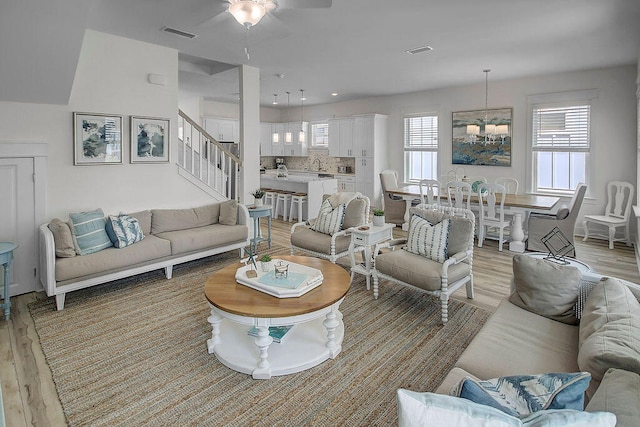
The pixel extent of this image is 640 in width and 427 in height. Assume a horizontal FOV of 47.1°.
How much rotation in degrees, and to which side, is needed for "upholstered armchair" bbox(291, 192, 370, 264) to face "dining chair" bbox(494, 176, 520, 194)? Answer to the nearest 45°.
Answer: approximately 180°

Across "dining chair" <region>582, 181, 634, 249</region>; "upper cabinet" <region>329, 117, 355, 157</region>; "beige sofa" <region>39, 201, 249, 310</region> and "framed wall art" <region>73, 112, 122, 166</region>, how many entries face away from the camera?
0

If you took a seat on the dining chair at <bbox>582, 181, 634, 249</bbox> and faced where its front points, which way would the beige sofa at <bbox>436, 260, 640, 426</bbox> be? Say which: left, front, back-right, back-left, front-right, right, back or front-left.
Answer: front-left

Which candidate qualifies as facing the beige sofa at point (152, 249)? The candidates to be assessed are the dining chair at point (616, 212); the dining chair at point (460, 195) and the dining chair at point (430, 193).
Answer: the dining chair at point (616, 212)

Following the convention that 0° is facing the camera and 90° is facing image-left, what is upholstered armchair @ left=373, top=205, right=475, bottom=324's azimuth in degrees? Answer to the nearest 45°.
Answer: approximately 45°

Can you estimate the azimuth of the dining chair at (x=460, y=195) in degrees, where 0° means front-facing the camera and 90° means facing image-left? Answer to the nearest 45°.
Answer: approximately 180°

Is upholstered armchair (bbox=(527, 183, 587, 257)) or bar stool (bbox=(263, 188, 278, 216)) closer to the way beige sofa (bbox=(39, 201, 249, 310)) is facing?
the upholstered armchair

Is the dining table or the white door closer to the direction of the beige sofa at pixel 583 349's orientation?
the white door

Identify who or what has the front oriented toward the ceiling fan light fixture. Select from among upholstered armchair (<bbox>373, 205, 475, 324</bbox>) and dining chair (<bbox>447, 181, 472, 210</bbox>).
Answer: the upholstered armchair

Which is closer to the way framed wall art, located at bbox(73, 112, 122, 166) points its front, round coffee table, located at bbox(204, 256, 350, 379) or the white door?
the round coffee table

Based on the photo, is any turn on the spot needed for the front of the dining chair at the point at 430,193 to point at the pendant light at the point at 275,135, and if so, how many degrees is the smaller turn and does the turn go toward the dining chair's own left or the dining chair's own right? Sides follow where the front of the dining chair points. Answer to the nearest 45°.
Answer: approximately 45° to the dining chair's own left

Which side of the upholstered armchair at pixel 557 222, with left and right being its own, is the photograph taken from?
left

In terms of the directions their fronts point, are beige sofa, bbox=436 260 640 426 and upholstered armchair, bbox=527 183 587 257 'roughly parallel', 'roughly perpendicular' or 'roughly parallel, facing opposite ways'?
roughly parallel

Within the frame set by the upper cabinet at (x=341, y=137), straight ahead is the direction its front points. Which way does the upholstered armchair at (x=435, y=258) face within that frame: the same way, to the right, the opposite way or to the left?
the same way

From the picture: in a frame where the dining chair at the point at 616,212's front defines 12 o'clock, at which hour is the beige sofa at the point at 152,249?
The beige sofa is roughly at 12 o'clock from the dining chair.
